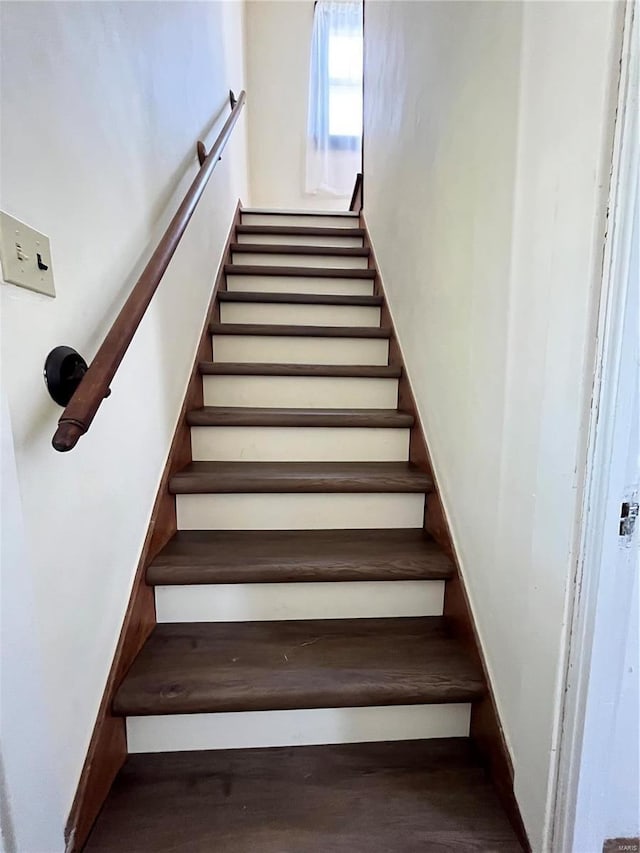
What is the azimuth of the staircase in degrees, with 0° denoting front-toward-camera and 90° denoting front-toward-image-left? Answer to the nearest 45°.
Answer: approximately 0°

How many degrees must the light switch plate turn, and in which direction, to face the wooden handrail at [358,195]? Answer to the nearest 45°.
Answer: approximately 90° to its left

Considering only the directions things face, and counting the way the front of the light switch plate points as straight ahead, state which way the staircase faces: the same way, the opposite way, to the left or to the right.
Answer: to the right

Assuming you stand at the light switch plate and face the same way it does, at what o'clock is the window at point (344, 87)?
The window is roughly at 9 o'clock from the light switch plate.

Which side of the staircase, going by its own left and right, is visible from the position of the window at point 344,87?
back

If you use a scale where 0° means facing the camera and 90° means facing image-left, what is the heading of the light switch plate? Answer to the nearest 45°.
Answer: approximately 315°

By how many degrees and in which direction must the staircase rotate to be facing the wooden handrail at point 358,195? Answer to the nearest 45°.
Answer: approximately 180°

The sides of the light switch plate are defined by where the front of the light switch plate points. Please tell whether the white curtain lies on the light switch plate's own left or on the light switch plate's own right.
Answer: on the light switch plate's own left

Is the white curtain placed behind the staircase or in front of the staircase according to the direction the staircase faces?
behind
